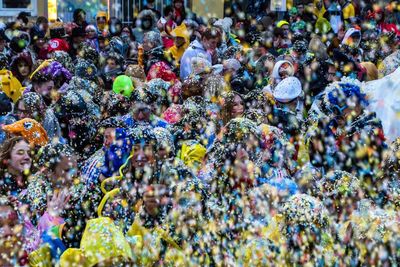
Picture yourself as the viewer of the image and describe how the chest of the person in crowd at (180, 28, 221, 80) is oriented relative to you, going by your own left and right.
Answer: facing the viewer and to the right of the viewer
